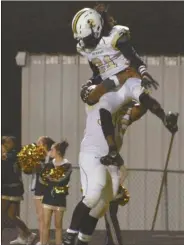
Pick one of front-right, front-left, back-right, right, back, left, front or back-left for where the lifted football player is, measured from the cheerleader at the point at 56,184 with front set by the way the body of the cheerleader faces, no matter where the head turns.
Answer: front-left

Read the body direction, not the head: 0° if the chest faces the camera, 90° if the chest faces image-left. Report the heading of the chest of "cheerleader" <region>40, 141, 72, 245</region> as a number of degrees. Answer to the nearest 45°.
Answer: approximately 45°

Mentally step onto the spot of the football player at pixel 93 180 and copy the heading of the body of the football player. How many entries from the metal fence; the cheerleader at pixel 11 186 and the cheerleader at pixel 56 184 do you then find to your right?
0

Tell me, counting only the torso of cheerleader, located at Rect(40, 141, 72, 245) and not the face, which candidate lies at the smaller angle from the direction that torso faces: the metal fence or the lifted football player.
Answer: the lifted football player

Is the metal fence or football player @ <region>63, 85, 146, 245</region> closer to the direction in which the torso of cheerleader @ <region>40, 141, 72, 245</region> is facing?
the football player

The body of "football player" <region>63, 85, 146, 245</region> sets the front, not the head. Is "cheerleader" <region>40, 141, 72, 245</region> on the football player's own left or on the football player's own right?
on the football player's own left
